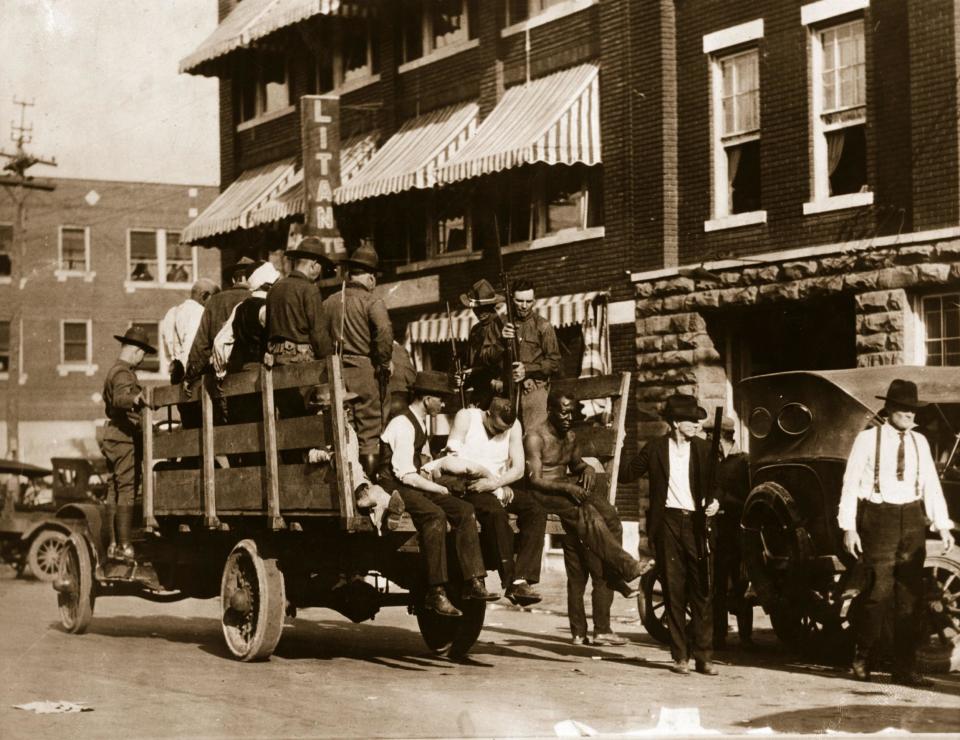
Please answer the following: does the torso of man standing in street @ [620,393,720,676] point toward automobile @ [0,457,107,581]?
no

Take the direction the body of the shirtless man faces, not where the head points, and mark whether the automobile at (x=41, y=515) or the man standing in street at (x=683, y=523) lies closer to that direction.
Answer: the man standing in street

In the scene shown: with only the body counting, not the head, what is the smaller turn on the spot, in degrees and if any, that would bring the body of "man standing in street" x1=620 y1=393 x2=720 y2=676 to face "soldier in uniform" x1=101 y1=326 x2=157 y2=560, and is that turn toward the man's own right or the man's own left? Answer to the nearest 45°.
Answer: approximately 90° to the man's own right

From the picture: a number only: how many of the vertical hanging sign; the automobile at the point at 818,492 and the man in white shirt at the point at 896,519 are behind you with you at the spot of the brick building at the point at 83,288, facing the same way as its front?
0

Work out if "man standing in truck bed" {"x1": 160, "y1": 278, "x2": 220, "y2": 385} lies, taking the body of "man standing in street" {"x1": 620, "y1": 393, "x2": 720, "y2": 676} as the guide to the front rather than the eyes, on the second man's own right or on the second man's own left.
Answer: on the second man's own right

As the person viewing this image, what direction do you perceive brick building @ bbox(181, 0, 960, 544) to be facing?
facing the viewer and to the left of the viewer

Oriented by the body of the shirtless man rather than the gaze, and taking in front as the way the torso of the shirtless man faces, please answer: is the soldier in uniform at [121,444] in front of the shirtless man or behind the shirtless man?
behind

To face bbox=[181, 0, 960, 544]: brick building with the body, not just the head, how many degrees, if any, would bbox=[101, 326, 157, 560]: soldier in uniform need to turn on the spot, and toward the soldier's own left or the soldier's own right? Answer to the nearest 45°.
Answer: approximately 45° to the soldier's own left

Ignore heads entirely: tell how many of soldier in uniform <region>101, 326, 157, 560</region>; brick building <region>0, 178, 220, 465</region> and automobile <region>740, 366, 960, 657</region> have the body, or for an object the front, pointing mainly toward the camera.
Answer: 1

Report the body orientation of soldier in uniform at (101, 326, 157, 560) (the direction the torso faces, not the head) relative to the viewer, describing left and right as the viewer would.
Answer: facing to the right of the viewer

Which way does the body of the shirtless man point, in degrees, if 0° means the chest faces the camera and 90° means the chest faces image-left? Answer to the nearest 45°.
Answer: approximately 315°

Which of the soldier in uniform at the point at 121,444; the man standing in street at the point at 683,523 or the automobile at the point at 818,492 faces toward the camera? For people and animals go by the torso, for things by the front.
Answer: the man standing in street

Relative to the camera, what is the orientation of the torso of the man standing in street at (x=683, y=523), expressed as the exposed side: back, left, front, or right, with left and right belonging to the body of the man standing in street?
front

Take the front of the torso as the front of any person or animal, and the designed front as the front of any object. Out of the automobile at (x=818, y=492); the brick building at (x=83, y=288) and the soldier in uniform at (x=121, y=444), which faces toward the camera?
the brick building

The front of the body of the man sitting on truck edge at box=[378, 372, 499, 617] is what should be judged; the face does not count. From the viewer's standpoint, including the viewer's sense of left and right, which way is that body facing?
facing the viewer and to the right of the viewer

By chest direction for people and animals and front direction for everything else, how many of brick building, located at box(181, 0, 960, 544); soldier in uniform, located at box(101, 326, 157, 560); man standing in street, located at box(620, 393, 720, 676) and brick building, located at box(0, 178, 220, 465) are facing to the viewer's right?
1

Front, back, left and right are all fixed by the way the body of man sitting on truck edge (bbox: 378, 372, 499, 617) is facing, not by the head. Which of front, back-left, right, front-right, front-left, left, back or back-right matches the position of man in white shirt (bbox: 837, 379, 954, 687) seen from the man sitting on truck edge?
front-left
